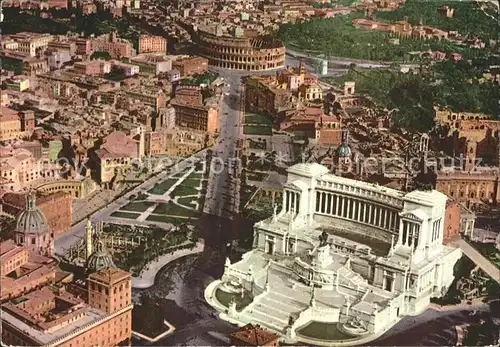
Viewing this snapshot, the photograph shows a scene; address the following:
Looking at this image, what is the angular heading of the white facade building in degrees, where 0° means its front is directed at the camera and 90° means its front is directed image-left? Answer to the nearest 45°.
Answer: approximately 45°
